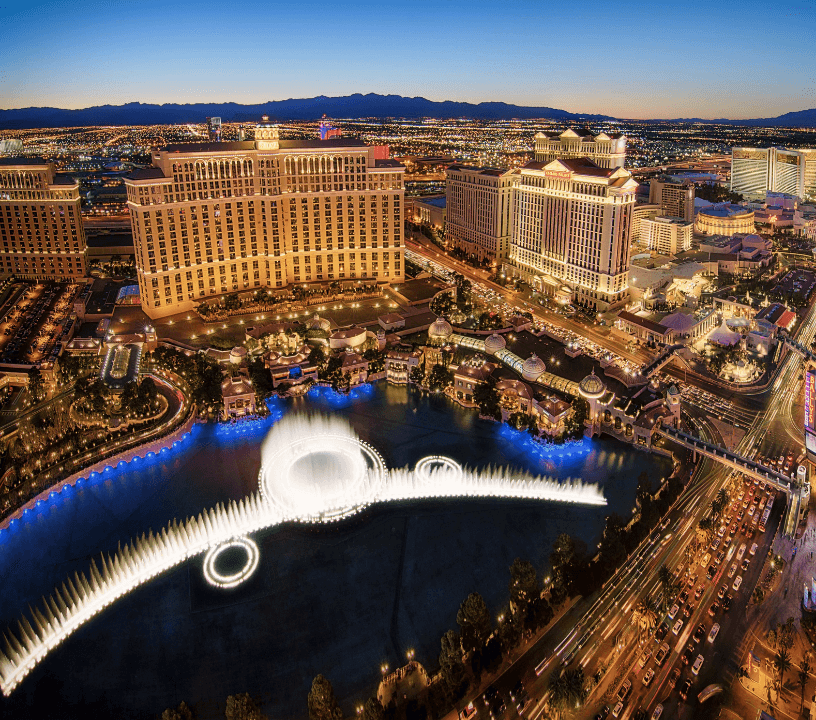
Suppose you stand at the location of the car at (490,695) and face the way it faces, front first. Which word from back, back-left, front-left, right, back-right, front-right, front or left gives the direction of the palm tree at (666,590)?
back

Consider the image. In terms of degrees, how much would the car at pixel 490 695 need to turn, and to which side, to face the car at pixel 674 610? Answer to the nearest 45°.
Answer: approximately 180°

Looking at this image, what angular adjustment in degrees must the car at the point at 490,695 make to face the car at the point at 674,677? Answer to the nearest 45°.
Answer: approximately 135° to its left

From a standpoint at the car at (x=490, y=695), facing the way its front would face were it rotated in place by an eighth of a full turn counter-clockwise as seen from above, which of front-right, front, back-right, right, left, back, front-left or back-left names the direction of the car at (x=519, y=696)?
left

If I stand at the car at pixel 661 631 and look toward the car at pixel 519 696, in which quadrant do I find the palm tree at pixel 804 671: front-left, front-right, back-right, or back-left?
back-left

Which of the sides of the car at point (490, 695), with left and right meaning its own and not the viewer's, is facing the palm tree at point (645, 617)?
back

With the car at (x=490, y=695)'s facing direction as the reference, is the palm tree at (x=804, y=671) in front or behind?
behind

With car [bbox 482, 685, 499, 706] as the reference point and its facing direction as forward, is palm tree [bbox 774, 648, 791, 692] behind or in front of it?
behind

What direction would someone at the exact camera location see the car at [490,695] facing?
facing the viewer and to the left of the viewer

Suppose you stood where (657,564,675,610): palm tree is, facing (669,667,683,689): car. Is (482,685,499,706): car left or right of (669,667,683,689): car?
right

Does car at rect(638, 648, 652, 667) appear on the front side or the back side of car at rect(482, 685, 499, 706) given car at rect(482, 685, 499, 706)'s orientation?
on the back side
